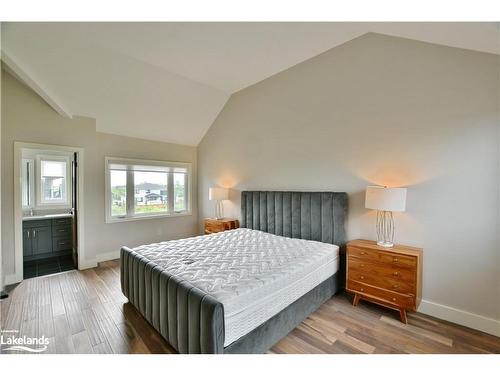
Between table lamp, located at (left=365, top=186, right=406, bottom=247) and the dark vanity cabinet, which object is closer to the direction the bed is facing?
the dark vanity cabinet

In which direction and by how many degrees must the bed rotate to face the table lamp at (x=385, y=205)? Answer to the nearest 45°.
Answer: approximately 135° to its left

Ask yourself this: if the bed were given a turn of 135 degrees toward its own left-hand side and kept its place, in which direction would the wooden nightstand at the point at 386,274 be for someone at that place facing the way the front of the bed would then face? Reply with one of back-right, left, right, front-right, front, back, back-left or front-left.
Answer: front

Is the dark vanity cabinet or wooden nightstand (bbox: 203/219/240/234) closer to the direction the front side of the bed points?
the dark vanity cabinet

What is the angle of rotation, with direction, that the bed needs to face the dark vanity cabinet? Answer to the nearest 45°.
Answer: approximately 90° to its right

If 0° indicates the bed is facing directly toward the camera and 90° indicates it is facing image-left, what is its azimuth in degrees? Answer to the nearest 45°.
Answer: approximately 45°

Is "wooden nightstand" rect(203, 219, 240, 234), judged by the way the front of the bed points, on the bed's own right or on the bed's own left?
on the bed's own right
